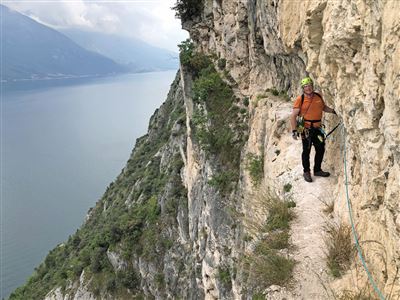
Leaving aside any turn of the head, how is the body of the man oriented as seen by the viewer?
toward the camera

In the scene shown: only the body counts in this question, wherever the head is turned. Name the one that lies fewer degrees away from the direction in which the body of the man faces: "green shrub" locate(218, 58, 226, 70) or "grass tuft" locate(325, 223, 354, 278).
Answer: the grass tuft

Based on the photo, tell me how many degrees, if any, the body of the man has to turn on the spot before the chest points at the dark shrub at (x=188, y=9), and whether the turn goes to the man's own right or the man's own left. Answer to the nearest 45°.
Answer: approximately 135° to the man's own right

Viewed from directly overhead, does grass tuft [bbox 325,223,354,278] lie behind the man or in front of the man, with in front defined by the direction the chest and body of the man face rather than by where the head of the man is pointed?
in front

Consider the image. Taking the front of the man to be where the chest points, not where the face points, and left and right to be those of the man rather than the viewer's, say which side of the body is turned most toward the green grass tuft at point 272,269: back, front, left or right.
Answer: front
